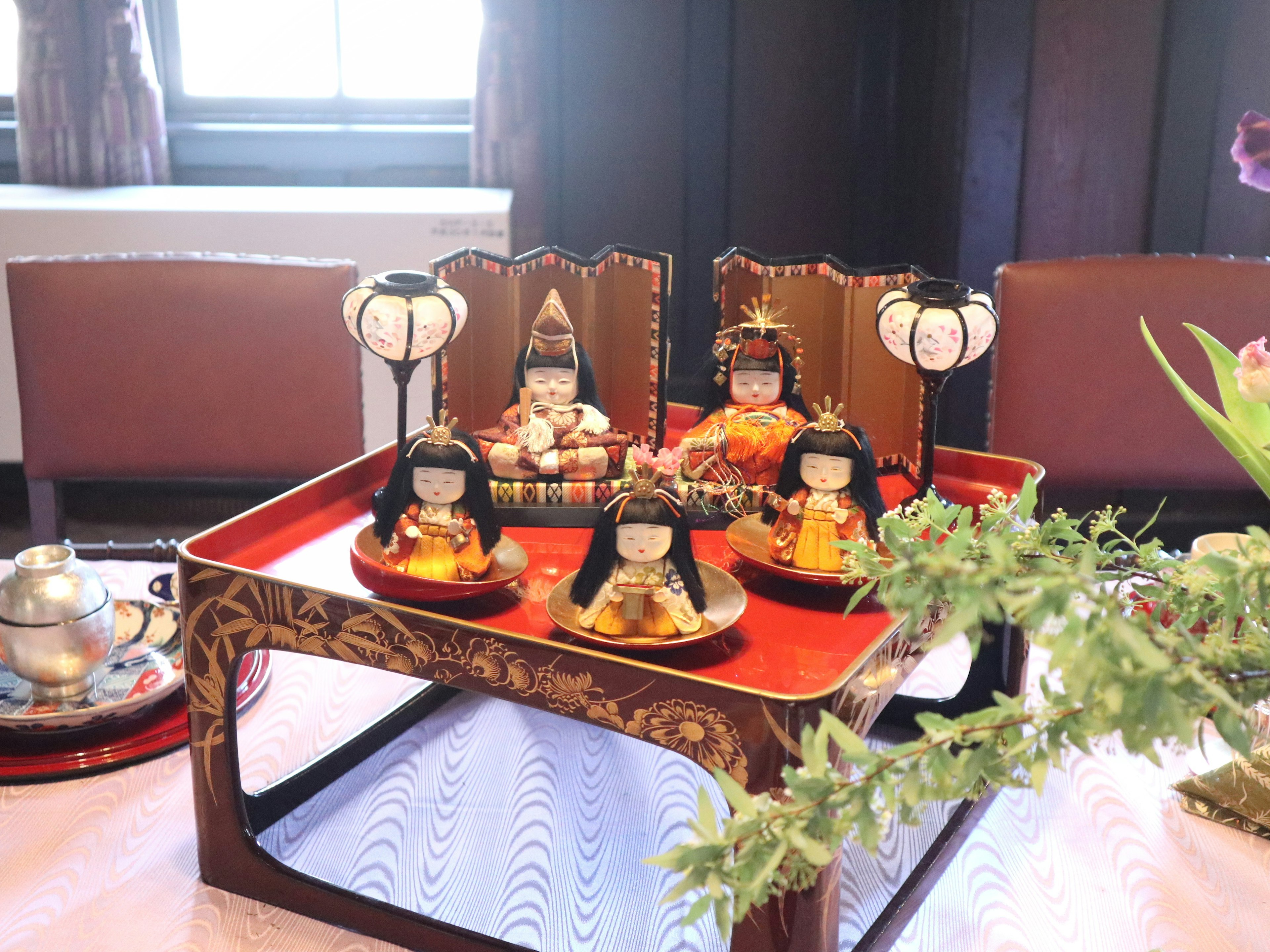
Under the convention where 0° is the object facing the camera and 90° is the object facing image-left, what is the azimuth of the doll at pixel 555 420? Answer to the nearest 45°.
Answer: approximately 0°

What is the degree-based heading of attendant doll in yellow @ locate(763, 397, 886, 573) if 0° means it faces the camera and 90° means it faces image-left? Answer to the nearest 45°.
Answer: approximately 0°
